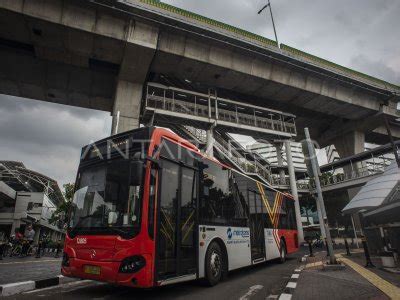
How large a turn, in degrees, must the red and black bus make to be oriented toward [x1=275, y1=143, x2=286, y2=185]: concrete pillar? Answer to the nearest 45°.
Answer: approximately 180°

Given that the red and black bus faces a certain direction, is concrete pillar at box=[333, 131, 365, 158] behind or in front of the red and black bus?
behind

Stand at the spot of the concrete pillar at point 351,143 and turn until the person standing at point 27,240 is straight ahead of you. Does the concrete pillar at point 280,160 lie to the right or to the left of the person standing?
right

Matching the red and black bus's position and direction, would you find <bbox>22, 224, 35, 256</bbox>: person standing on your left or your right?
on your right

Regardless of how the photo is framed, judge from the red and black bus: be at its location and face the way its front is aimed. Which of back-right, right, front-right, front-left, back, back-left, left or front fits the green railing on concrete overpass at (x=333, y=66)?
back
